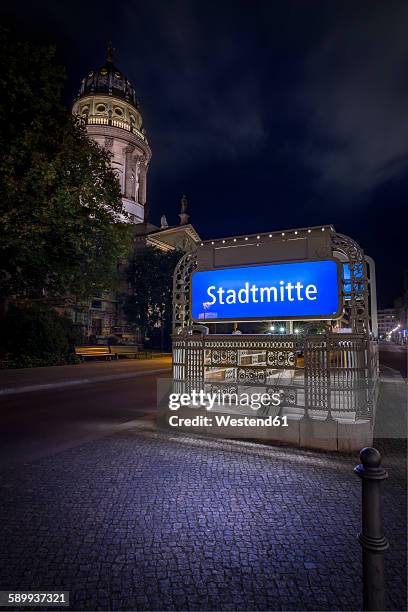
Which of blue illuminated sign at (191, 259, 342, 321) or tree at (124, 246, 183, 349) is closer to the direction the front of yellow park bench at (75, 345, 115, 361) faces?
the blue illuminated sign

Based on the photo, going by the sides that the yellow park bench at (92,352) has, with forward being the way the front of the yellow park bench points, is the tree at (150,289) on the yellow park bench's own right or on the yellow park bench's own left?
on the yellow park bench's own left

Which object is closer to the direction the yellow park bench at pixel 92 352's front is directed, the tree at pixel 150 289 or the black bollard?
the black bollard

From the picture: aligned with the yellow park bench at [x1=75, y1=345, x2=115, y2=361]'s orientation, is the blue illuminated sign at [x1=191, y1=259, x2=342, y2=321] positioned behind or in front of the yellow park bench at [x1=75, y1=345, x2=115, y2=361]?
in front

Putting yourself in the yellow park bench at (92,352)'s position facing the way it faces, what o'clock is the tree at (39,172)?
The tree is roughly at 2 o'clock from the yellow park bench.

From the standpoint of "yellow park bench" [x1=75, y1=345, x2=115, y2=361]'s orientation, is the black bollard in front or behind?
in front

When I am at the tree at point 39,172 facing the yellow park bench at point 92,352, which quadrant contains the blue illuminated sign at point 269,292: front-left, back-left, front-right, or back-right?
back-right

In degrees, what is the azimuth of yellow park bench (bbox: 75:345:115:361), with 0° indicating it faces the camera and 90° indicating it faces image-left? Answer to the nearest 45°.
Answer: approximately 315°
